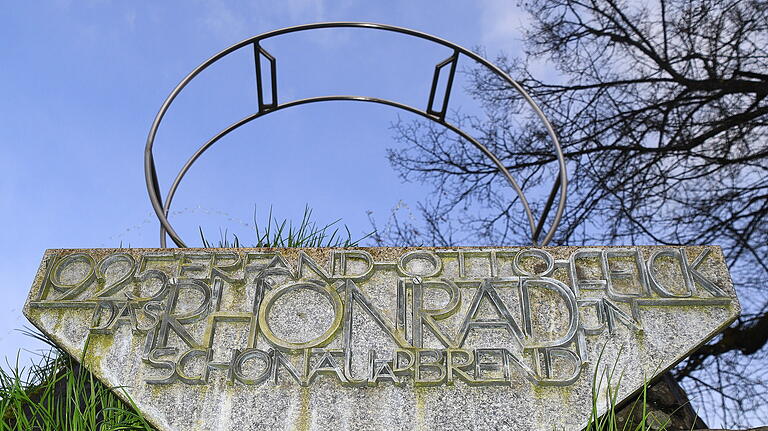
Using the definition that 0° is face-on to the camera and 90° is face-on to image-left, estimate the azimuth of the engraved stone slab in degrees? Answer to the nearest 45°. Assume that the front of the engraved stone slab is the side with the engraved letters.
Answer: approximately 0°
